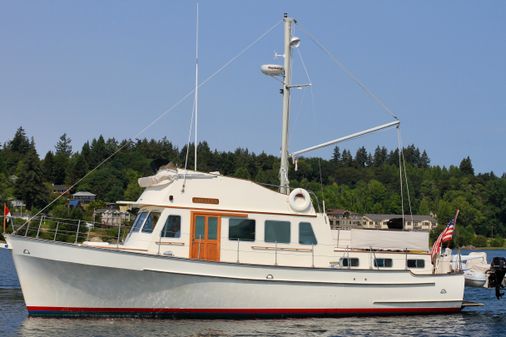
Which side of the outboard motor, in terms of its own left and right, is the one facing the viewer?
left

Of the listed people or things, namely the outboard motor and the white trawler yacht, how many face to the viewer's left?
2

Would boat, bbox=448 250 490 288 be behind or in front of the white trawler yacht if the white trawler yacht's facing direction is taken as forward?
behind

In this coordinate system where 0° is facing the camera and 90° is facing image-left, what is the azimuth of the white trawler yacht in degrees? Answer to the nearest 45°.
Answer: approximately 90°

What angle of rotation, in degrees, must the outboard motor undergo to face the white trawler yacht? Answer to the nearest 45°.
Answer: approximately 45° to its left
